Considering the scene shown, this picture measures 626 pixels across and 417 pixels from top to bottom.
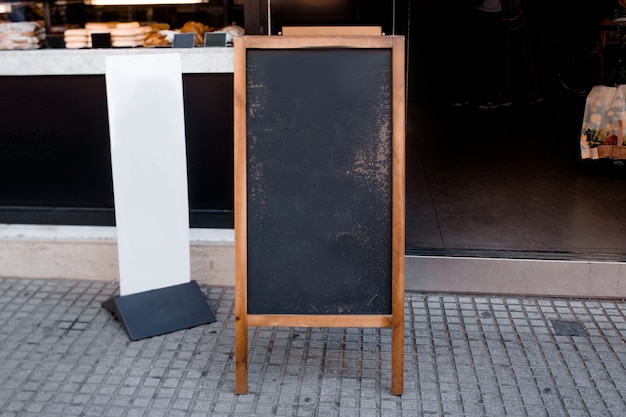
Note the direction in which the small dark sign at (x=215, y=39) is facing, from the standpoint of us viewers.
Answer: facing the viewer

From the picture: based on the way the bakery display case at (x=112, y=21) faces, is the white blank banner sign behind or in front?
in front

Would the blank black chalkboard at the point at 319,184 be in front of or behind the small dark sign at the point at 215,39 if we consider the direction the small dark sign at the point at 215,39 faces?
in front

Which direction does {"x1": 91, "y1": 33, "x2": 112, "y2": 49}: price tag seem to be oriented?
toward the camera

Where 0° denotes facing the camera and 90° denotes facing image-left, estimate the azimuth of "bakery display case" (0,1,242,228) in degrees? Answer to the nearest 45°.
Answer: approximately 0°

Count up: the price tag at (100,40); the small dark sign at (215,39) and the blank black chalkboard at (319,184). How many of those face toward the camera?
3

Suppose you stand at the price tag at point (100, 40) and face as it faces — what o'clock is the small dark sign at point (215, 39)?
The small dark sign is roughly at 10 o'clock from the price tag.

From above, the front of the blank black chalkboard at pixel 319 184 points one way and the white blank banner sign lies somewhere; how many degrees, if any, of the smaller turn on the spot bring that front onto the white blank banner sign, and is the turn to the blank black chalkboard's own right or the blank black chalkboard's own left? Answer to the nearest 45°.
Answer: approximately 135° to the blank black chalkboard's own right

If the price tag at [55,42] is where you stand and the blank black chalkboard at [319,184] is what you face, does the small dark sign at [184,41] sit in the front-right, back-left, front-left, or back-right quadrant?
front-left

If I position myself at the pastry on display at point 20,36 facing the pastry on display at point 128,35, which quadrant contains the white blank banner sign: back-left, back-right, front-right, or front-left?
front-right

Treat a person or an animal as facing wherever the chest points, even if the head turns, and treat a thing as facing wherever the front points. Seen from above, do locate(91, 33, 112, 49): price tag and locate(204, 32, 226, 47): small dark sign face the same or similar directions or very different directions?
same or similar directions
